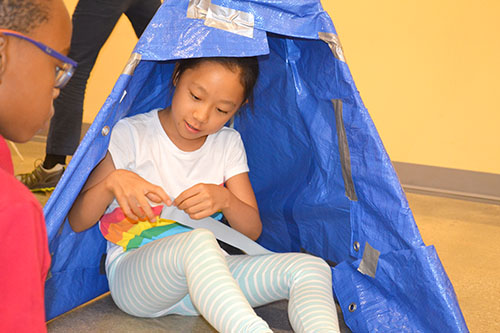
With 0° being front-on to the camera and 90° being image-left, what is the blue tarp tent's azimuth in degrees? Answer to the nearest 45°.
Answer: approximately 0°
